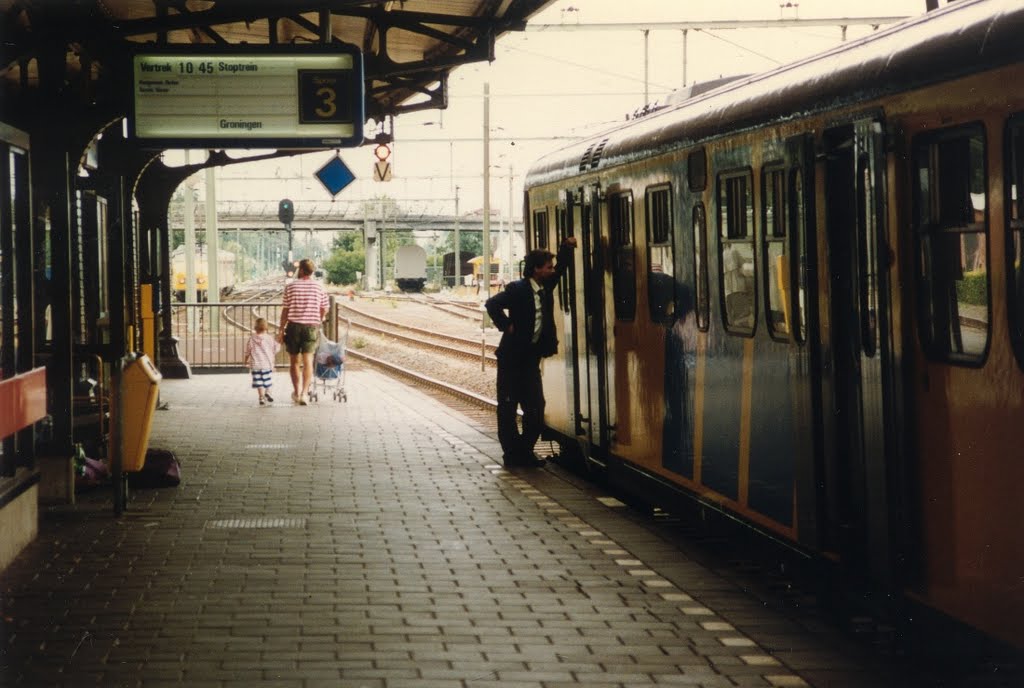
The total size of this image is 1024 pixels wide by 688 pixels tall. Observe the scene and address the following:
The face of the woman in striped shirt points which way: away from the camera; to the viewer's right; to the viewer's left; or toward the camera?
away from the camera

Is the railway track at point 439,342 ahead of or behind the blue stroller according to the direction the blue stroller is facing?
ahead

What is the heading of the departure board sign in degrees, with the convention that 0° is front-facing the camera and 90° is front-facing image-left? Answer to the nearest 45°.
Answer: approximately 0°

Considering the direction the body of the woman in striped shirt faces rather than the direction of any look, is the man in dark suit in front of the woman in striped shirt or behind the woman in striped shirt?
behind

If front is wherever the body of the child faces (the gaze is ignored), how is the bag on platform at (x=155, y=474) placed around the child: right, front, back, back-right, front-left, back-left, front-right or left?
back

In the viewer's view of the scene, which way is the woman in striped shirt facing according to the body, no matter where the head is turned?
away from the camera

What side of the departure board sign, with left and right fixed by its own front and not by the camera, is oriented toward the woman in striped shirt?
back

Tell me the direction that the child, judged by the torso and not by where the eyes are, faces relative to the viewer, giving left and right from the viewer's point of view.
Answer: facing away from the viewer

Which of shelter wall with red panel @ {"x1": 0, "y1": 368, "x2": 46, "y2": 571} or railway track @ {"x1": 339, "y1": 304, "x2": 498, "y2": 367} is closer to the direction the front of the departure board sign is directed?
the shelter wall with red panel
